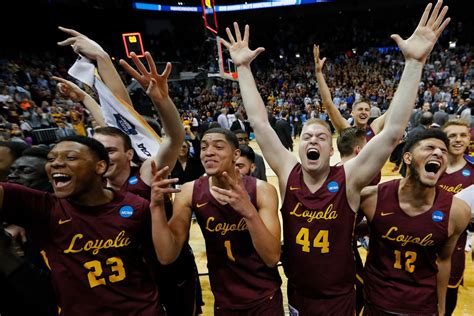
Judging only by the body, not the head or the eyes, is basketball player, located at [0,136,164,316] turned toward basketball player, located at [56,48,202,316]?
no

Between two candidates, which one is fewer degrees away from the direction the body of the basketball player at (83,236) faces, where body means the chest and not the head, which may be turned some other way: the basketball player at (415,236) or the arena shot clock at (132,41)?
the basketball player

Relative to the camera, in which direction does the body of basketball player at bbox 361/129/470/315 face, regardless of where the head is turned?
toward the camera

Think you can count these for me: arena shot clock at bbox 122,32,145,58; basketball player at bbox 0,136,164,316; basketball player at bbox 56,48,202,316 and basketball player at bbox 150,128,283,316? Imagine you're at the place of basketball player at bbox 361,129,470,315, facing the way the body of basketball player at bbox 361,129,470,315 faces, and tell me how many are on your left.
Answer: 0

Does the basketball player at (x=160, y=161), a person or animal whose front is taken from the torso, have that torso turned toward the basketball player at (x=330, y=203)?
no

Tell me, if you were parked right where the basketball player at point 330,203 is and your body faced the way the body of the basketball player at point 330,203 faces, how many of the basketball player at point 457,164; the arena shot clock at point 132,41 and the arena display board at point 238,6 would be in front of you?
0

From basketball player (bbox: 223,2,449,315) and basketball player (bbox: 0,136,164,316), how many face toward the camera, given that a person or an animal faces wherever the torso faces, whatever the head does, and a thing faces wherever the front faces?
2

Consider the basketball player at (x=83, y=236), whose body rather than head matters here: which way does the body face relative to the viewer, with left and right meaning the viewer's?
facing the viewer

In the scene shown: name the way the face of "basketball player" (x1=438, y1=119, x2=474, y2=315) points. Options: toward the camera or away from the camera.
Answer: toward the camera

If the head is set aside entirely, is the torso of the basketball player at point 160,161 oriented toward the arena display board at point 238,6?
no

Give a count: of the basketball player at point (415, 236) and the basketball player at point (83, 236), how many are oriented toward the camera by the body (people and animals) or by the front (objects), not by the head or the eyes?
2

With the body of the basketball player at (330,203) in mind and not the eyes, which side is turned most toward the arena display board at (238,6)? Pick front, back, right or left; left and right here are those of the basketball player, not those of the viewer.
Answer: back

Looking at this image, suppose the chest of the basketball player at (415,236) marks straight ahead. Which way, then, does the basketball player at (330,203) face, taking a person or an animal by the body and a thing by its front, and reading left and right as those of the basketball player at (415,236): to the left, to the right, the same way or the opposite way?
the same way

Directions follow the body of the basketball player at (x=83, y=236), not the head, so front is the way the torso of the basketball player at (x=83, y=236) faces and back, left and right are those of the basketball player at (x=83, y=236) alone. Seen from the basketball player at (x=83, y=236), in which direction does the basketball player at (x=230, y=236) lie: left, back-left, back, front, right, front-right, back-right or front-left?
left
